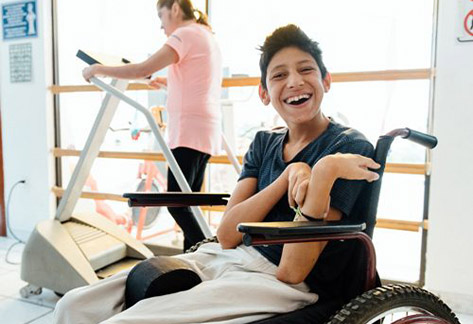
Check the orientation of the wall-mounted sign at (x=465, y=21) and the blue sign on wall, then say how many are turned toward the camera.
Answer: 2

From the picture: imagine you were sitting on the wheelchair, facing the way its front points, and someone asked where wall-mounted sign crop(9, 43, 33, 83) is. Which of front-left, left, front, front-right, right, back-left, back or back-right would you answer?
right

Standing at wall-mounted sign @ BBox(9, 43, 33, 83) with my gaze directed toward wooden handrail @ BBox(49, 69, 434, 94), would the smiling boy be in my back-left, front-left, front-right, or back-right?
front-right

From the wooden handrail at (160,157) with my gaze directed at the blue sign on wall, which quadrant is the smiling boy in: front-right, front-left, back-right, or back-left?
back-left

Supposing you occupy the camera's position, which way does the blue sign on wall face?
facing the viewer

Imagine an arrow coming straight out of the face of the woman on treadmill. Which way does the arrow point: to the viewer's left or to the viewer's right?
to the viewer's left

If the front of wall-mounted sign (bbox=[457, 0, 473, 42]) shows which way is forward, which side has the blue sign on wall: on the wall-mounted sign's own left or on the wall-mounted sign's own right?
on the wall-mounted sign's own right

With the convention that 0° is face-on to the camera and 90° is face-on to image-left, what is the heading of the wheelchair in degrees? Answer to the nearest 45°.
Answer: approximately 45°

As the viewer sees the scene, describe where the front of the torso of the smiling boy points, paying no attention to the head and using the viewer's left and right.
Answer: facing the viewer and to the left of the viewer

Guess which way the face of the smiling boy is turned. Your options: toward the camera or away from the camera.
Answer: toward the camera

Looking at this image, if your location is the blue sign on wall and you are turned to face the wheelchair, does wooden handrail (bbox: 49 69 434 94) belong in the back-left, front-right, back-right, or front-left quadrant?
front-left

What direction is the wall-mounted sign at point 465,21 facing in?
toward the camera

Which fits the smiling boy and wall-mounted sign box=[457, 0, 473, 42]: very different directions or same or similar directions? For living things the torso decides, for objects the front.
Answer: same or similar directions

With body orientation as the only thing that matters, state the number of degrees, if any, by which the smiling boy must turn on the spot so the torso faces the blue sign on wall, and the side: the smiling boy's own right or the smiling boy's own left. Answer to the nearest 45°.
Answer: approximately 90° to the smiling boy's own right
